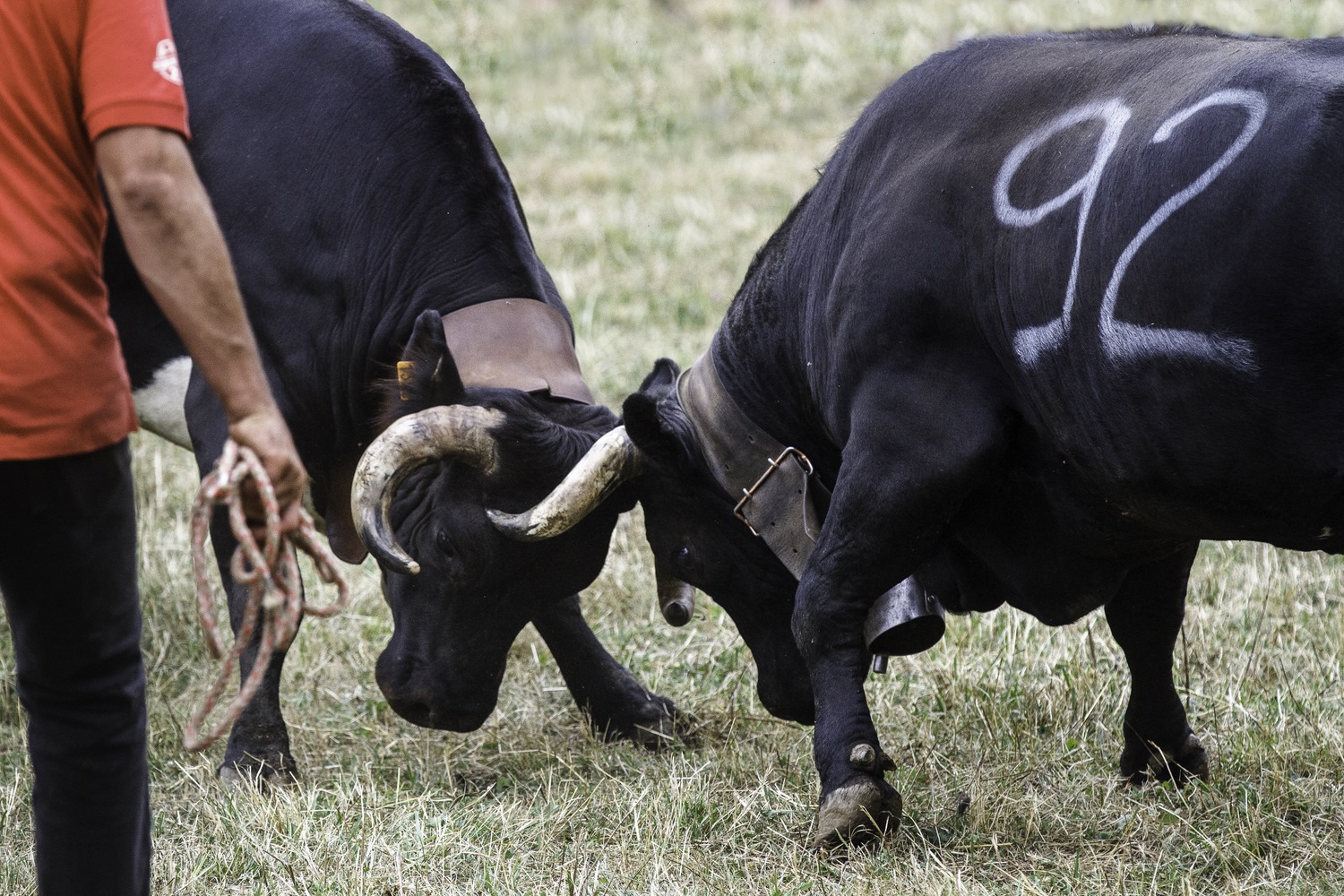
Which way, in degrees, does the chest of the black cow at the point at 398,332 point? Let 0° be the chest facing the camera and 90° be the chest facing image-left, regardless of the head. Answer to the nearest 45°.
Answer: approximately 315°

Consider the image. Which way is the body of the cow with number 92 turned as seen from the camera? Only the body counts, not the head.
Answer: to the viewer's left

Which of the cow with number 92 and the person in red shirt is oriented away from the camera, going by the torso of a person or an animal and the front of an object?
the person in red shirt

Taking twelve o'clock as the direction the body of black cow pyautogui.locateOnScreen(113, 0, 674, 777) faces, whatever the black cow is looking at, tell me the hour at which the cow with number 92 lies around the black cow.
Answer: The cow with number 92 is roughly at 12 o'clock from the black cow.

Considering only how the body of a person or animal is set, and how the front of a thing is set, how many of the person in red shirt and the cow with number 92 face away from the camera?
1

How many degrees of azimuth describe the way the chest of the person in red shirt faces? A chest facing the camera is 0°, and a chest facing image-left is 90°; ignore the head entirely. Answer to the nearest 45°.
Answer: approximately 180°

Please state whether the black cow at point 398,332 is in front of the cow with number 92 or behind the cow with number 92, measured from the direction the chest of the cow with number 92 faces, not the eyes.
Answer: in front

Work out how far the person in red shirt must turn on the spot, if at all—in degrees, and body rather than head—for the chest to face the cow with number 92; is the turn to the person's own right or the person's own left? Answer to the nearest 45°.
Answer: approximately 90° to the person's own right
